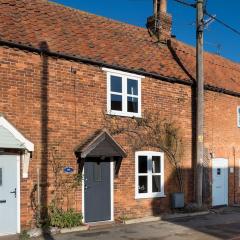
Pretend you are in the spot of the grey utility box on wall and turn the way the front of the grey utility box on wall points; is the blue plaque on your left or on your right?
on your right

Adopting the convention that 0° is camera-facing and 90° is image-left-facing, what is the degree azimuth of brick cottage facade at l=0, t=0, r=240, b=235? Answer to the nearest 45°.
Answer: approximately 315°

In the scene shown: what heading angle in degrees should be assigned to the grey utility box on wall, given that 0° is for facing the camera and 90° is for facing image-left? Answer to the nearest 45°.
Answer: approximately 315°
